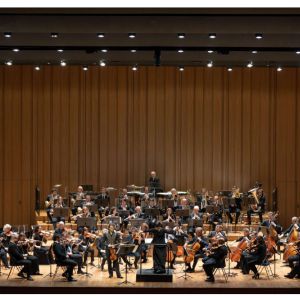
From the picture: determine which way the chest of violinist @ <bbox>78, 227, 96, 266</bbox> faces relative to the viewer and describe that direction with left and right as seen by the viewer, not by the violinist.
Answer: facing the viewer and to the right of the viewer

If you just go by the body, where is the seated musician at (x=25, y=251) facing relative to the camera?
to the viewer's right

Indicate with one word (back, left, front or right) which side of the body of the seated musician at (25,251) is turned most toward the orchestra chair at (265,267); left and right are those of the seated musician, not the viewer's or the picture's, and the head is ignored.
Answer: front

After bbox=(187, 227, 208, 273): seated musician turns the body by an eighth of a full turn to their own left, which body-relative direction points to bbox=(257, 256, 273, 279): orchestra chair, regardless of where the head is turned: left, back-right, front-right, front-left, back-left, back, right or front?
back-left

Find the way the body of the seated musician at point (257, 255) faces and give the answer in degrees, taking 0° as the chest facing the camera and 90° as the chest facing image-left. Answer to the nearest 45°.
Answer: approximately 90°

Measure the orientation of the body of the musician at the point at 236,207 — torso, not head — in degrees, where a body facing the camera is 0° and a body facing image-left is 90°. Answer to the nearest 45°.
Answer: approximately 45°

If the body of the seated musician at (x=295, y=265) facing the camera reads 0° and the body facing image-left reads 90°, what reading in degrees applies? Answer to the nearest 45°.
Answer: approximately 90°

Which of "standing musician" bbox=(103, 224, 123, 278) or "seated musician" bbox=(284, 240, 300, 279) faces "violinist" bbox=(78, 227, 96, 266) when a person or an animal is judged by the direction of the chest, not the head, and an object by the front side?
the seated musician

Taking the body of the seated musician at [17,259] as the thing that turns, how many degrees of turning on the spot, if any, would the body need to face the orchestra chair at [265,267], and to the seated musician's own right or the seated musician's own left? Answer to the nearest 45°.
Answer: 0° — they already face it

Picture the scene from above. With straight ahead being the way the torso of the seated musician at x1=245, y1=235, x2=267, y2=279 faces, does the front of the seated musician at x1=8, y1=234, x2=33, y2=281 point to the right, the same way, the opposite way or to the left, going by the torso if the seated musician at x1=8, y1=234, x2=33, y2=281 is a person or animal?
the opposite way

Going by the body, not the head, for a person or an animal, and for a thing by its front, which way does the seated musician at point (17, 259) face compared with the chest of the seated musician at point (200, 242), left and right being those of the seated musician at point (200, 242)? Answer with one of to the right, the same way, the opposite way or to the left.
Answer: the opposite way

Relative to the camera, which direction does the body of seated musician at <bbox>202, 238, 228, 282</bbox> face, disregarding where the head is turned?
to the viewer's left

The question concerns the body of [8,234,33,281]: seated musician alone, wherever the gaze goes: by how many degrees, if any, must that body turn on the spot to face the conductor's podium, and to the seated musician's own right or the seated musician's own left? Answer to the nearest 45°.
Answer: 0° — they already face it

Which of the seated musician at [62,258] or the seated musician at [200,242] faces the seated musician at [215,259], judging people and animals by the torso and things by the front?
the seated musician at [62,258]

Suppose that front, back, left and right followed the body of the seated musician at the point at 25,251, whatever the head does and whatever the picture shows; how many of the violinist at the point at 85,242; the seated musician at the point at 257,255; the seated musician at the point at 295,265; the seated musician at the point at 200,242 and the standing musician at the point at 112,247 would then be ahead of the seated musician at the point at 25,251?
5
